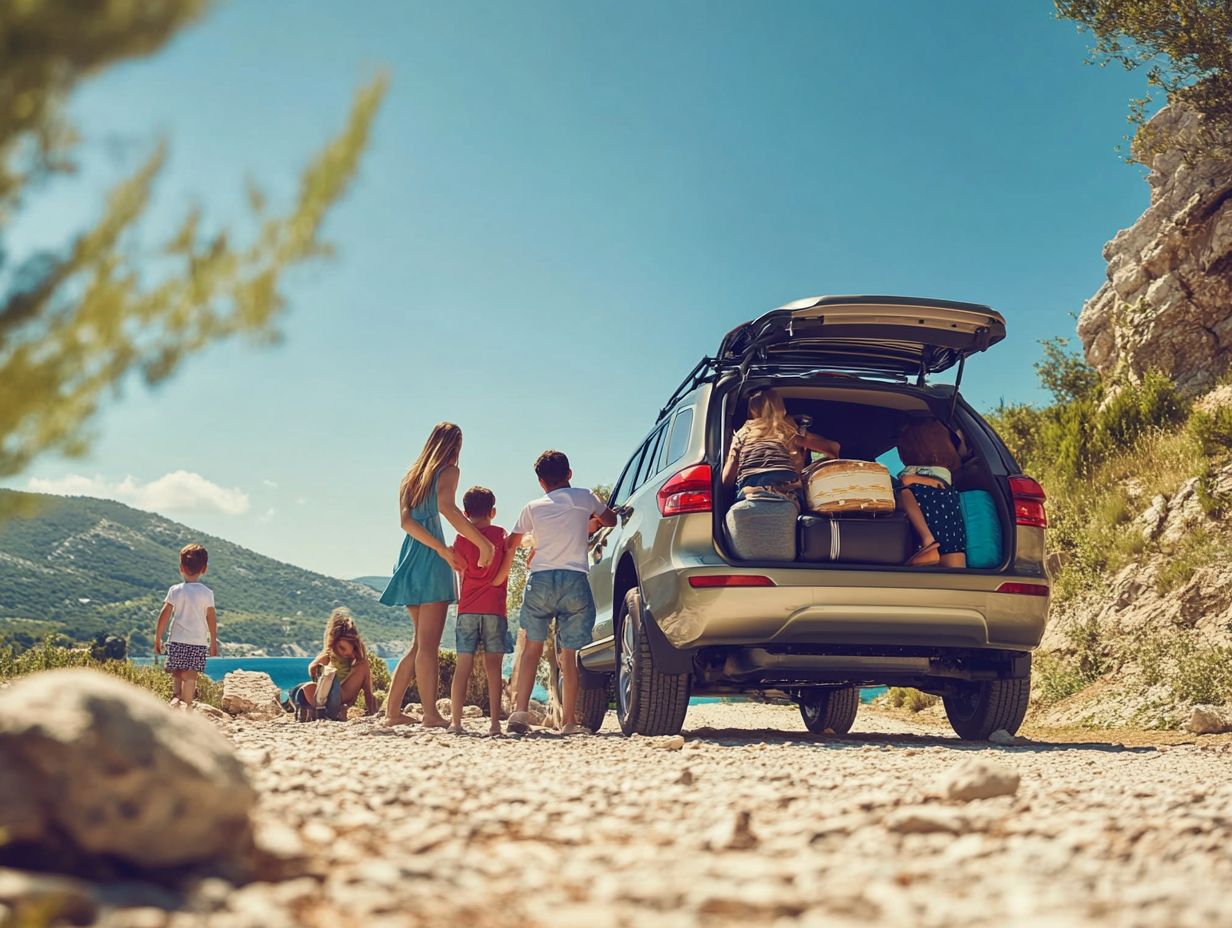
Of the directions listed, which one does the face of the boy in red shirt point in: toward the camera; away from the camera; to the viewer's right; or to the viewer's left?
away from the camera

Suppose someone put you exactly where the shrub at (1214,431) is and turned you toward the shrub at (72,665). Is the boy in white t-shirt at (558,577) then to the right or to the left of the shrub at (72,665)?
left

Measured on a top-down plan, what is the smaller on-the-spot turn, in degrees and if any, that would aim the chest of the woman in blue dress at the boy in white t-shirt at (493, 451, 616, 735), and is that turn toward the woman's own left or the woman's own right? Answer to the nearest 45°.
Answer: approximately 45° to the woman's own right

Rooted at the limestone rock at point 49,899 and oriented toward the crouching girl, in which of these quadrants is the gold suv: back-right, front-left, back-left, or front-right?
front-right

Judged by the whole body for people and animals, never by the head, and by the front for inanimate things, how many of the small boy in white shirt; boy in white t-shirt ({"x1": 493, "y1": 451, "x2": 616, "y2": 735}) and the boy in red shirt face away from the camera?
3

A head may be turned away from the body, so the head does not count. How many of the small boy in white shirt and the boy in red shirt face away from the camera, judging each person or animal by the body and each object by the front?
2

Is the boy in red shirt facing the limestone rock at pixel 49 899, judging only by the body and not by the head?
no

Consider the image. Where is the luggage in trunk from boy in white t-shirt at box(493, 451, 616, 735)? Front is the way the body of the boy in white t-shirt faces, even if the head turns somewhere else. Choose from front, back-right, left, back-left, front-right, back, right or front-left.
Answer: back-right

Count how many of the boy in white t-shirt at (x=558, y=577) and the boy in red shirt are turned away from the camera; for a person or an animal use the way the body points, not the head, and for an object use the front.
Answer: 2

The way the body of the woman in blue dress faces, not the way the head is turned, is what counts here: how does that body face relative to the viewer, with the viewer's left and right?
facing away from the viewer and to the right of the viewer

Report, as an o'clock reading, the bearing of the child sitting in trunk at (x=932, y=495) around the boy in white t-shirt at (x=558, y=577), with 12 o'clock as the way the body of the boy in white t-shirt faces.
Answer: The child sitting in trunk is roughly at 4 o'clock from the boy in white t-shirt.

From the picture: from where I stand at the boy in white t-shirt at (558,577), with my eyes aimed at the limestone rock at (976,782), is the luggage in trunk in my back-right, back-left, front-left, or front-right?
front-left

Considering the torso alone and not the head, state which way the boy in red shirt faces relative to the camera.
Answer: away from the camera

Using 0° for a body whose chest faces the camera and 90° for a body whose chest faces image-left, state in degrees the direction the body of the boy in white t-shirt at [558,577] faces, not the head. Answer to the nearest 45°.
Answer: approximately 180°

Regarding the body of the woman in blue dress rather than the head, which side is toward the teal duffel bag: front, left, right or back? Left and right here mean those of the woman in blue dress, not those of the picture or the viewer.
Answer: right

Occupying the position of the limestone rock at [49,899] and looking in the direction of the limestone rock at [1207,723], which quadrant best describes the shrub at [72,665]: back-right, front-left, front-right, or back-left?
front-left

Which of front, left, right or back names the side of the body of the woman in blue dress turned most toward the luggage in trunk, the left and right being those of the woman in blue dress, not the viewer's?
right

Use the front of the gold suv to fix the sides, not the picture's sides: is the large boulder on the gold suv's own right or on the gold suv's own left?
on the gold suv's own left

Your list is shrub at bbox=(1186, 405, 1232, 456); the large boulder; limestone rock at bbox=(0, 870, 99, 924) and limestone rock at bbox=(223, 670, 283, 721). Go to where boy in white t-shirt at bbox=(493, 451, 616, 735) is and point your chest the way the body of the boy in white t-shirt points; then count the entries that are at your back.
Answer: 2
